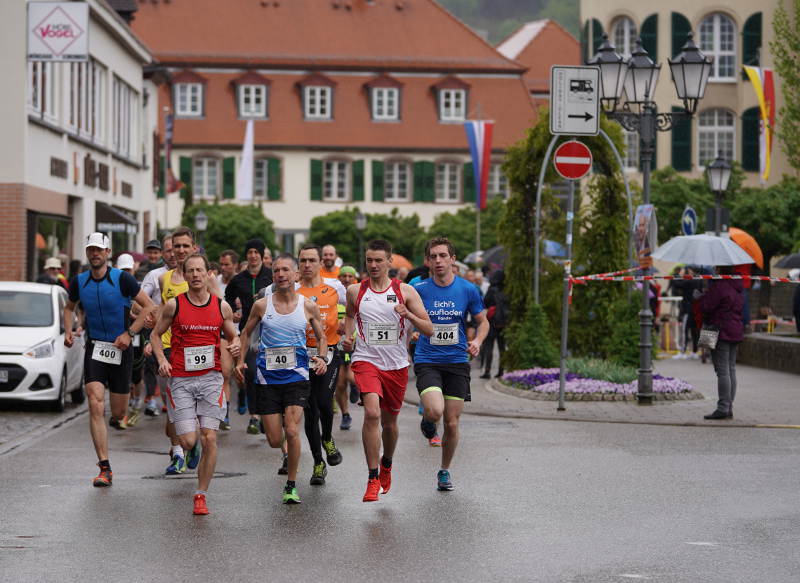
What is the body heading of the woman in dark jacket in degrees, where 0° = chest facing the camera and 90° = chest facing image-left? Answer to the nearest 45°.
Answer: approximately 90°

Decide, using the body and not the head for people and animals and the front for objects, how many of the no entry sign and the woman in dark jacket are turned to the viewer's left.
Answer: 1

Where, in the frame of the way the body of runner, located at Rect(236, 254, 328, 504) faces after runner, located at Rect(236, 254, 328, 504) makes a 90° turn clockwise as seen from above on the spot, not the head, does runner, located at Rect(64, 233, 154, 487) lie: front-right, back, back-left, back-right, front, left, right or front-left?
front-right

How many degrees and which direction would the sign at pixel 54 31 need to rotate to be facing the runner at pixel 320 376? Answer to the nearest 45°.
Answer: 0° — it already faces them

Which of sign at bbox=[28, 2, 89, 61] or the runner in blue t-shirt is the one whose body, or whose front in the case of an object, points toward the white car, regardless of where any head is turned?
the sign
